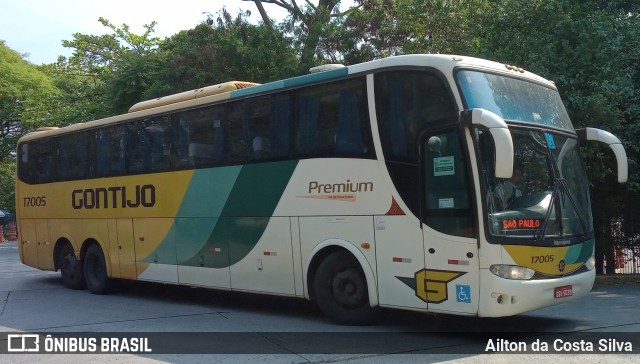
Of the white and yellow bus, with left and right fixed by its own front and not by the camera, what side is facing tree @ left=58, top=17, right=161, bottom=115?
back

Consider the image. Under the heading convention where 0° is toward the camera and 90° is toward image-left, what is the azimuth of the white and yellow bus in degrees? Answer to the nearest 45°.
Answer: approximately 315°

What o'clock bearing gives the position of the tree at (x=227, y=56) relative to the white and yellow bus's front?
The tree is roughly at 7 o'clock from the white and yellow bus.

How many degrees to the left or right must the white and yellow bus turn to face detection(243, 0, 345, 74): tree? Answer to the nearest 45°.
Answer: approximately 135° to its left

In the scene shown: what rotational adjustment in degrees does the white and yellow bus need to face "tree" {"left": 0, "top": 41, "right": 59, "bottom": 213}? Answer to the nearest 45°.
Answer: approximately 180°
